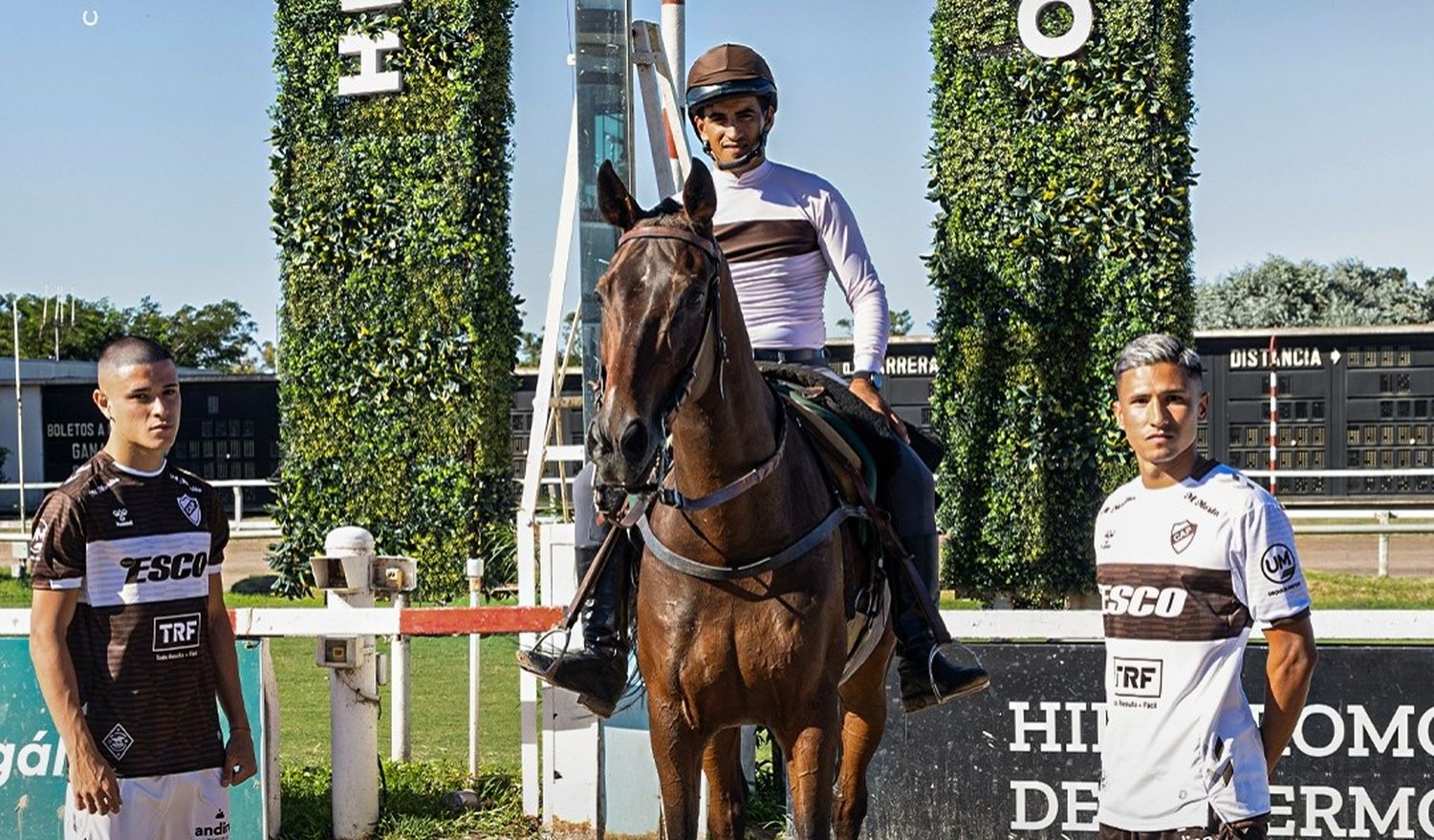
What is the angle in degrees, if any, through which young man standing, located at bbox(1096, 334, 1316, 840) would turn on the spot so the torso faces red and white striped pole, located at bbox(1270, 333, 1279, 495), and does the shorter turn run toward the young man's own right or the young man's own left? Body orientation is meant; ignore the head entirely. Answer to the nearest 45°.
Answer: approximately 135° to the young man's own right

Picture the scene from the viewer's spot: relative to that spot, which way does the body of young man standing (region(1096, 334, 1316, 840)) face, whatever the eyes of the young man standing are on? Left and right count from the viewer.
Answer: facing the viewer and to the left of the viewer

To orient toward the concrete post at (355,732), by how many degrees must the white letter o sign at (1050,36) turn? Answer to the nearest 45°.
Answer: approximately 45° to its right

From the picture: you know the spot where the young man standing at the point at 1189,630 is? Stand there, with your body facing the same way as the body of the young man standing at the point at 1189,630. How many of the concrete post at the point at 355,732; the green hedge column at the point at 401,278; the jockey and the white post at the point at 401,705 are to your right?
4

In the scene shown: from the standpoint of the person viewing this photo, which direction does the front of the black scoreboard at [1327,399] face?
facing the viewer

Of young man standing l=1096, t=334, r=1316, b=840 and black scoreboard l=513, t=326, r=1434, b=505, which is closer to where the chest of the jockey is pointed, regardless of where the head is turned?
the young man standing

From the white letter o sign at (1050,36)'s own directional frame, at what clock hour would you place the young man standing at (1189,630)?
The young man standing is roughly at 12 o'clock from the white letter o sign.

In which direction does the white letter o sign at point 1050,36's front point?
toward the camera

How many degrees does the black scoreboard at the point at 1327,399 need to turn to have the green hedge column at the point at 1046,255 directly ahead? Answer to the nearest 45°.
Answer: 0° — it already faces it

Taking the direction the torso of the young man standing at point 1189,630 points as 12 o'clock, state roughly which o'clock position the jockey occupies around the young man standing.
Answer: The jockey is roughly at 3 o'clock from the young man standing.

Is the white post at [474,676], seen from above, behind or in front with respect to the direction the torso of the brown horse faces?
behind

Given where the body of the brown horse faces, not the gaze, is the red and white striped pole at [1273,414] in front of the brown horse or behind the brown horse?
behind

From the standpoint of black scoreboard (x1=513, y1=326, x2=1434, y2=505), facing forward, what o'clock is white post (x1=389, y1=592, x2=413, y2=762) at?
The white post is roughly at 1 o'clock from the black scoreboard.

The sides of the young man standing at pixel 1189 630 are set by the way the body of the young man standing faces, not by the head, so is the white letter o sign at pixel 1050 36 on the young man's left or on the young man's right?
on the young man's right

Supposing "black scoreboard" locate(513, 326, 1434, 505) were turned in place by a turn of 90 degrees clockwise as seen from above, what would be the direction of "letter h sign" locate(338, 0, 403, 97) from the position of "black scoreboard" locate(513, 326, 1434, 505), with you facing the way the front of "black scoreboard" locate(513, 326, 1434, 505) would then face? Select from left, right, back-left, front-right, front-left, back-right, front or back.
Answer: front-left

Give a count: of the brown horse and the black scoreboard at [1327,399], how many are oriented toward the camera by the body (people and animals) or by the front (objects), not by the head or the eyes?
2
